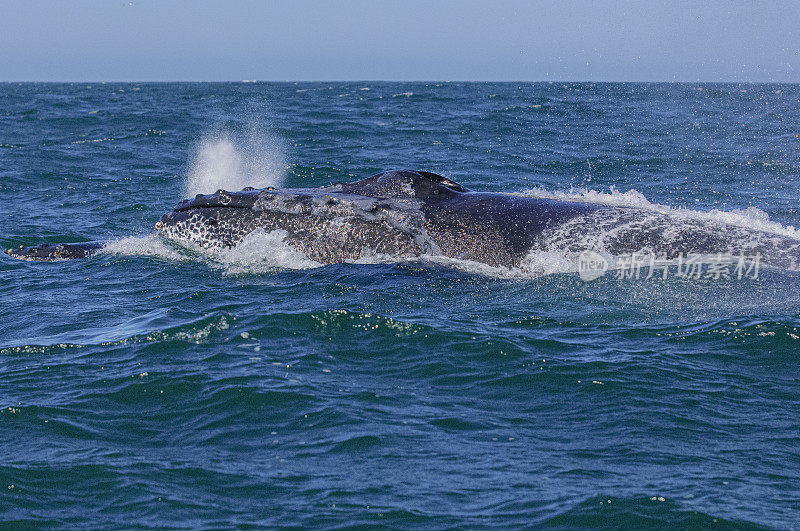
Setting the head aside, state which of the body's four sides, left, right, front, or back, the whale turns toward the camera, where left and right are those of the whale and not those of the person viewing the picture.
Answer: left

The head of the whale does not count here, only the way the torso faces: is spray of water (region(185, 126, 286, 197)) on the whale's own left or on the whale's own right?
on the whale's own right
